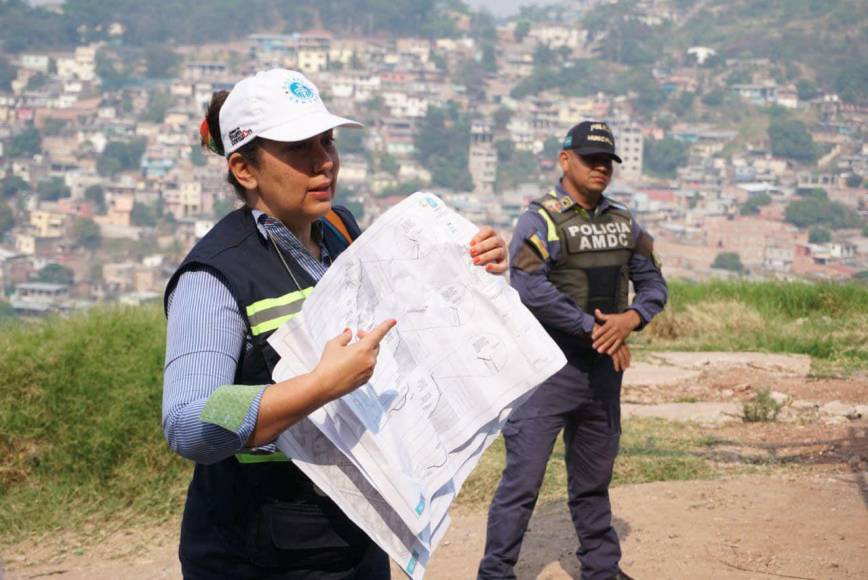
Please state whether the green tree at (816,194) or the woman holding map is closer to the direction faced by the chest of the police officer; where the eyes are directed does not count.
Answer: the woman holding map

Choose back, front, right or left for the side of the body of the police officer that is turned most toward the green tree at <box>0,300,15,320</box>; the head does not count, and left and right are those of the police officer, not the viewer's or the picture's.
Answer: back

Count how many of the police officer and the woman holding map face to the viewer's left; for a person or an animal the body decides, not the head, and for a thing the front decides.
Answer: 0

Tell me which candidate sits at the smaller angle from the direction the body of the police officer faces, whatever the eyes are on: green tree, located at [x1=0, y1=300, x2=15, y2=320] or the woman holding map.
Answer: the woman holding map

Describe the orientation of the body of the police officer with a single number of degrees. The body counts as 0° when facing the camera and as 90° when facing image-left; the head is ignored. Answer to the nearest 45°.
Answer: approximately 315°

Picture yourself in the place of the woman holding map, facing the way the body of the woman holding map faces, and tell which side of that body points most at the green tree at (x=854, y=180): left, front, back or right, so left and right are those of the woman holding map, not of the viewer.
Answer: left

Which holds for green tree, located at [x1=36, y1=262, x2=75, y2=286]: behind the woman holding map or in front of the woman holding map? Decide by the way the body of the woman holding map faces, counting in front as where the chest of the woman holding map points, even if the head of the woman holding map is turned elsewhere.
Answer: behind

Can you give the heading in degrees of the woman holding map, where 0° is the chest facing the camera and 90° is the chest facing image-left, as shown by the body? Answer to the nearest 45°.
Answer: approximately 315°

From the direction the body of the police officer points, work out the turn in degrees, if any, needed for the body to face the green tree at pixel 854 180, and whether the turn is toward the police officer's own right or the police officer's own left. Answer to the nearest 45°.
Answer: approximately 135° to the police officer's own left
